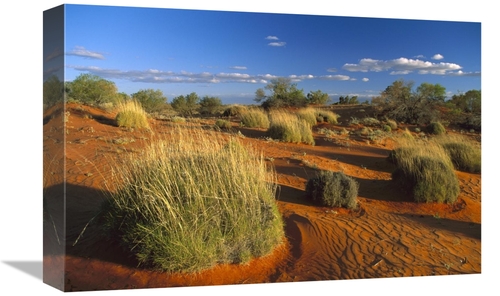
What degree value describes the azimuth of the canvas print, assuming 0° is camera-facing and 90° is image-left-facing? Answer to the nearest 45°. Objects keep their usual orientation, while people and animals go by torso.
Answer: approximately 315°
